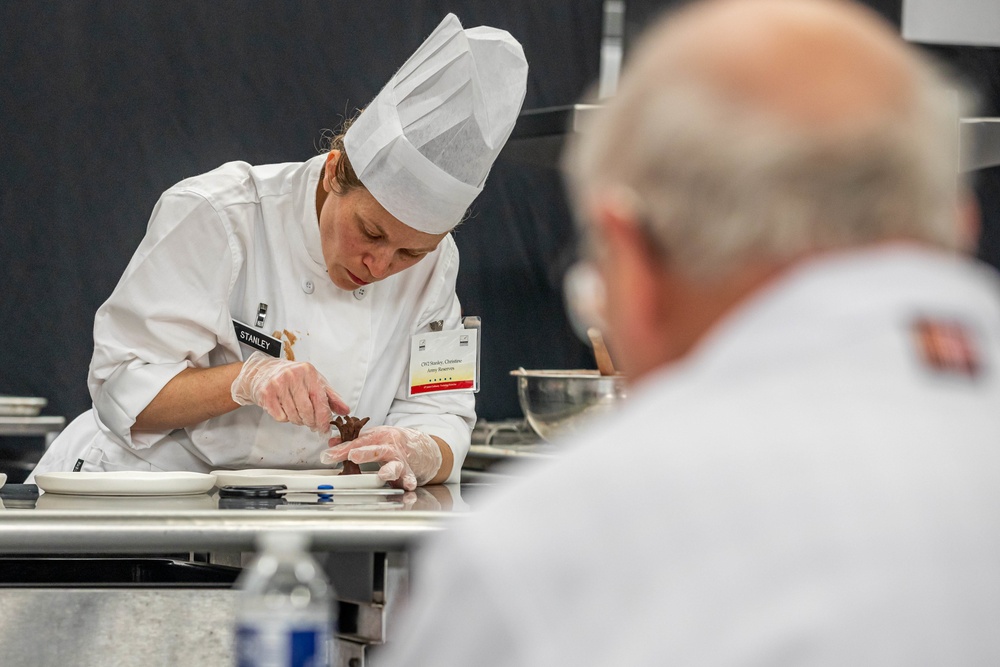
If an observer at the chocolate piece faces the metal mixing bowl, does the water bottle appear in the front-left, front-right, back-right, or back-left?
back-right

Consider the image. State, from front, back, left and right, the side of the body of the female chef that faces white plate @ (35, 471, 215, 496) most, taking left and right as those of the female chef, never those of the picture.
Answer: right

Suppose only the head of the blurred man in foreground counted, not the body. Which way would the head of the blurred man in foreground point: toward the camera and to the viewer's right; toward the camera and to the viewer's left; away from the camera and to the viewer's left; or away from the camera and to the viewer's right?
away from the camera and to the viewer's left

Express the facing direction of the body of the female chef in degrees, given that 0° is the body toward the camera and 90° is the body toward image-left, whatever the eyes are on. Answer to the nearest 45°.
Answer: approximately 315°

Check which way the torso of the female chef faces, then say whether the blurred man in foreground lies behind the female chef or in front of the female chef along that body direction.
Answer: in front
